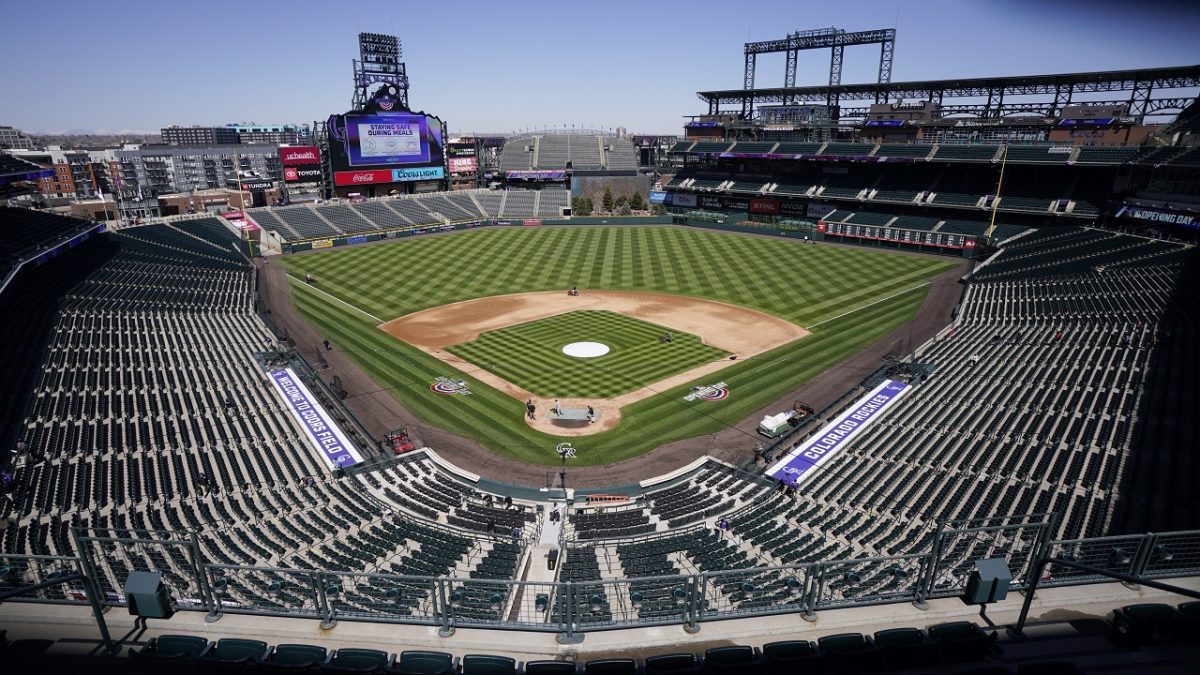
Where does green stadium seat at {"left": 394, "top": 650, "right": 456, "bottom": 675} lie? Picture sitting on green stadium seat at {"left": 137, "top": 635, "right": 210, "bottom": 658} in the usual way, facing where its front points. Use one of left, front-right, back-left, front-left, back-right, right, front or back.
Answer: back-right

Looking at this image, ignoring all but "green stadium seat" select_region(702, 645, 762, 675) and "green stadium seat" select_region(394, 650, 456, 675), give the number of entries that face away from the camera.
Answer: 2

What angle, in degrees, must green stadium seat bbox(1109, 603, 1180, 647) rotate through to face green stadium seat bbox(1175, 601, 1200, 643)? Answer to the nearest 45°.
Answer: approximately 90° to its right

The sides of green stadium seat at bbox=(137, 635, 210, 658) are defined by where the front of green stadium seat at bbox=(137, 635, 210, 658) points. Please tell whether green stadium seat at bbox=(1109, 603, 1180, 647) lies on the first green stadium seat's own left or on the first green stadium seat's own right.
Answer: on the first green stadium seat's own right

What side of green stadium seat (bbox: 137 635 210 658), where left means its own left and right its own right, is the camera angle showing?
back

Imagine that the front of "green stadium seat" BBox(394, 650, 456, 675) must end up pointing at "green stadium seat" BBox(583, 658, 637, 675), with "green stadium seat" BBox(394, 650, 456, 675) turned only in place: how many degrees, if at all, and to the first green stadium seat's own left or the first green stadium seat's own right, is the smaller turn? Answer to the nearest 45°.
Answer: approximately 90° to the first green stadium seat's own right

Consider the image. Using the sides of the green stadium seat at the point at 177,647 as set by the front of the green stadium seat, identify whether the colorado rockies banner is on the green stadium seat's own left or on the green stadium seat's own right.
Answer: on the green stadium seat's own right

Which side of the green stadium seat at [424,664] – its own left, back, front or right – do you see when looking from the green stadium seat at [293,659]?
left

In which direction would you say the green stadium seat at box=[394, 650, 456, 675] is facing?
away from the camera

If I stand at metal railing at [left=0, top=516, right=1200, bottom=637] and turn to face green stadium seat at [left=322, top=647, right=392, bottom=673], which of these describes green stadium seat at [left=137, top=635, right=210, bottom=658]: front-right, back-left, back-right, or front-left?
front-right

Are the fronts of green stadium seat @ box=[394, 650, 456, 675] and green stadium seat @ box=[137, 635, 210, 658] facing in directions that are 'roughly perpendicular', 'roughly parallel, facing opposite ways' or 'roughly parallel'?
roughly parallel

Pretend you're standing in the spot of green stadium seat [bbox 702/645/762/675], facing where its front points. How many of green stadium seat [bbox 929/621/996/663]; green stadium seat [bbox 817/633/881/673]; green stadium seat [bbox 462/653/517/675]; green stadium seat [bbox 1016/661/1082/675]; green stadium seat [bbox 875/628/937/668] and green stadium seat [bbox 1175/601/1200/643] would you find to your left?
1

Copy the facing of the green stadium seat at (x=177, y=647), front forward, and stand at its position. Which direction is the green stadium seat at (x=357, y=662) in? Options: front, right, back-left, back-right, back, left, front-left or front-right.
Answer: back-right

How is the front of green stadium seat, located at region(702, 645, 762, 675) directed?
away from the camera

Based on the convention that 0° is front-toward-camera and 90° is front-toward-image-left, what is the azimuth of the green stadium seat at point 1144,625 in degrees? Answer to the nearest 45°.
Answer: approximately 135°

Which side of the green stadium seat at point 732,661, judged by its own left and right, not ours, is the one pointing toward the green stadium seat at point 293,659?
left

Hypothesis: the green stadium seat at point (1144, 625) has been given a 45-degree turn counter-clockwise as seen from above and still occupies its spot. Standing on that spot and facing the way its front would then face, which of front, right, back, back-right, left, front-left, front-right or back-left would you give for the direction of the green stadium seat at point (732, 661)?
front-left
